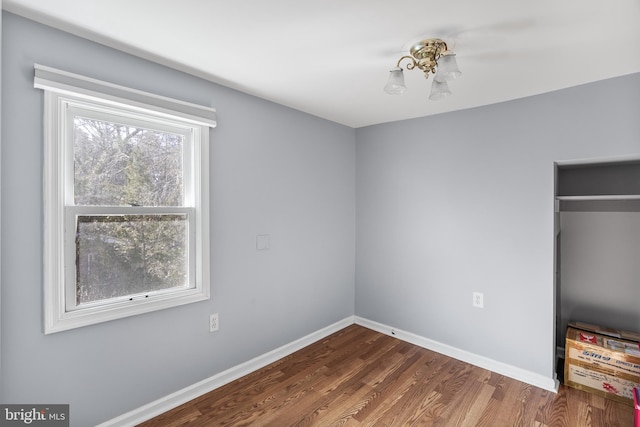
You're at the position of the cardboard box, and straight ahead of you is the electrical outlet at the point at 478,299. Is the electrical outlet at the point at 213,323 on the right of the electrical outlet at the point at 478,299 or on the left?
left

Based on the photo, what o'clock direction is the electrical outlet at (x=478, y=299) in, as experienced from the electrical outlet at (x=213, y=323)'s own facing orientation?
the electrical outlet at (x=478, y=299) is roughly at 11 o'clock from the electrical outlet at (x=213, y=323).

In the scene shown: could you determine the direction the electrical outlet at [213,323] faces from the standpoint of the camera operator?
facing the viewer and to the right of the viewer

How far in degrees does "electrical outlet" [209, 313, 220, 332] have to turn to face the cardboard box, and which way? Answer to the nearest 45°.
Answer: approximately 45° to its left

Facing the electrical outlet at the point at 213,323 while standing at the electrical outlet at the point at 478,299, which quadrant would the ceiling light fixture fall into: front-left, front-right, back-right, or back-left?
front-left
